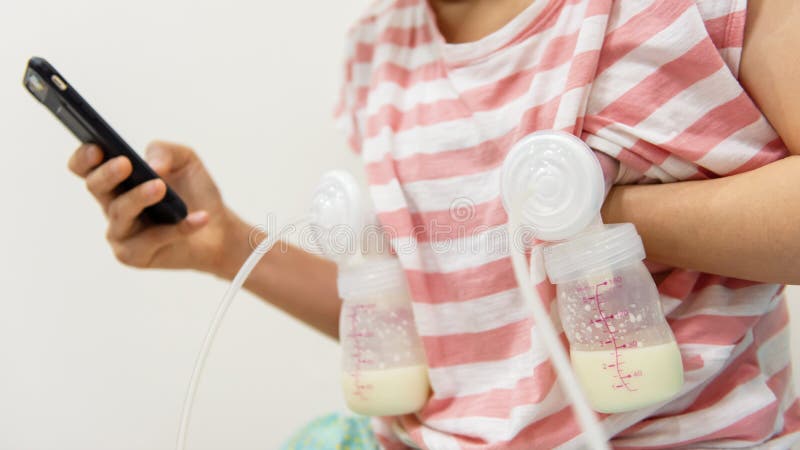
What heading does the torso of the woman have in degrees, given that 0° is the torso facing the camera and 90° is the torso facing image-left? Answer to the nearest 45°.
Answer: approximately 45°
